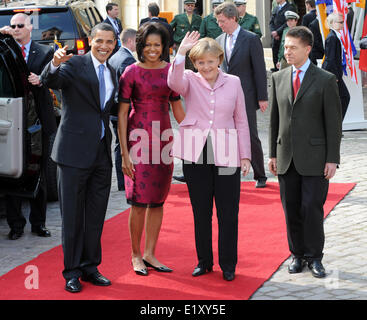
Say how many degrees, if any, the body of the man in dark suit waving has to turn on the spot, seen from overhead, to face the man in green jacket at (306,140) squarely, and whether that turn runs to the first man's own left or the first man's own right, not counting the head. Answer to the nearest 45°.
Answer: approximately 45° to the first man's own left

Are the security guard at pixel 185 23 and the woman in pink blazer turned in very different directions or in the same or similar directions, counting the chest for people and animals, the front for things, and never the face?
same or similar directions

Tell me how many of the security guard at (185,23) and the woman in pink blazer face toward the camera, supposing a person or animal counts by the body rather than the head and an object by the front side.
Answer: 2

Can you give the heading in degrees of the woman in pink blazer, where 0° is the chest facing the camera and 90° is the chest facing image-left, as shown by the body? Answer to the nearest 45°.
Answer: approximately 0°

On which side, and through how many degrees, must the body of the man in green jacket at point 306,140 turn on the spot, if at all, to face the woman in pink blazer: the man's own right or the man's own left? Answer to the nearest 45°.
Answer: approximately 45° to the man's own right

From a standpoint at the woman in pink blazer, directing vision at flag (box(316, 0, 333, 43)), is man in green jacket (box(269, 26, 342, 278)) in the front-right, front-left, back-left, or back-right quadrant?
front-right

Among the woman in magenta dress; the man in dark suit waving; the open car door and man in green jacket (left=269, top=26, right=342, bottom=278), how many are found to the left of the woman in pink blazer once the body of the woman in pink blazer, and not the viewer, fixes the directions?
1

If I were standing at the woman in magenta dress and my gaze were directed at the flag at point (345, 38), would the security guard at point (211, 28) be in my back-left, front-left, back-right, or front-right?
front-left

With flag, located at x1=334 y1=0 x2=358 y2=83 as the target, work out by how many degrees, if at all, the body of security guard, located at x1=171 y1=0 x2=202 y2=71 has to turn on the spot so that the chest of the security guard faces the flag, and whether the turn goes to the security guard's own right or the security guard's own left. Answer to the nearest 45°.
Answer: approximately 45° to the security guard's own left

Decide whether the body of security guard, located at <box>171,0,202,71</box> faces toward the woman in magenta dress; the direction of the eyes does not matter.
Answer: yes

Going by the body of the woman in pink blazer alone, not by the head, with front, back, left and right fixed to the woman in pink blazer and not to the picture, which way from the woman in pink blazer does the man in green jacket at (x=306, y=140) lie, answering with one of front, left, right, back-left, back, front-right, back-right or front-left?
left

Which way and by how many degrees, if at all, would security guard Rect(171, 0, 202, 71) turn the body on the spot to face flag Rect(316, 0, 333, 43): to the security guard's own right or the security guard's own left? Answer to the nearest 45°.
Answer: approximately 45° to the security guard's own left

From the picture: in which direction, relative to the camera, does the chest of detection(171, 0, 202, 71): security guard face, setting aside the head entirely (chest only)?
toward the camera

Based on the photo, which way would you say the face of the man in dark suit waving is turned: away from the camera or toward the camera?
toward the camera

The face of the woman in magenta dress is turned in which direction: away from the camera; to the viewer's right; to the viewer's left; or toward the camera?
toward the camera

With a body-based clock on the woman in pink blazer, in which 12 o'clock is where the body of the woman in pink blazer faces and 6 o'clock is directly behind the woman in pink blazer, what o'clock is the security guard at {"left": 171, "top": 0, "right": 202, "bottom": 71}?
The security guard is roughly at 6 o'clock from the woman in pink blazer.
